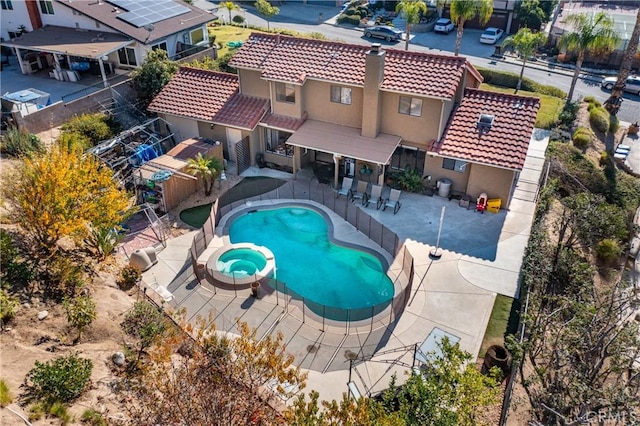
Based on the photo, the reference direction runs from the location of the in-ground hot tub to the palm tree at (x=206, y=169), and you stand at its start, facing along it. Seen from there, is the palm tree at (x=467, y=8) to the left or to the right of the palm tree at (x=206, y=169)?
right

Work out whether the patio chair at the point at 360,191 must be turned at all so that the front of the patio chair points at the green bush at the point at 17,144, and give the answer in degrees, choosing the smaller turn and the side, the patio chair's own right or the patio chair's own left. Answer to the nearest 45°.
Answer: approximately 45° to the patio chair's own right

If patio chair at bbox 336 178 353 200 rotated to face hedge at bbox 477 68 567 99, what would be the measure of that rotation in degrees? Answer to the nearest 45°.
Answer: approximately 180°

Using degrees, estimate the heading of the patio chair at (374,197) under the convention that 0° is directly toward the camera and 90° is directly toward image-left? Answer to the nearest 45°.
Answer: approximately 45°

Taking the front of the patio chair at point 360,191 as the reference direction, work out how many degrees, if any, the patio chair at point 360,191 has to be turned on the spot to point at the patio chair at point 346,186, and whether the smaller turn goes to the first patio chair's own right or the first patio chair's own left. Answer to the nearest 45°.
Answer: approximately 90° to the first patio chair's own right

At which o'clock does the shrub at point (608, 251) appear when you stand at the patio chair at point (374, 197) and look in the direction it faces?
The shrub is roughly at 8 o'clock from the patio chair.

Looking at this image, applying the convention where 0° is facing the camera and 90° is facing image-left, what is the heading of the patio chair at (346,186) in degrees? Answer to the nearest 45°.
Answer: approximately 45°

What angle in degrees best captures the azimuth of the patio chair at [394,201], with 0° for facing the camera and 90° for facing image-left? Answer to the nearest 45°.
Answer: approximately 45°

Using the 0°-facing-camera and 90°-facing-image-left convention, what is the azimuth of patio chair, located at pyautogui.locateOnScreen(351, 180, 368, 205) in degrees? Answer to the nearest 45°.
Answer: approximately 45°

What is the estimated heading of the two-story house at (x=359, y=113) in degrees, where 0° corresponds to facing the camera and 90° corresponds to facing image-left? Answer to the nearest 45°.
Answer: approximately 180°

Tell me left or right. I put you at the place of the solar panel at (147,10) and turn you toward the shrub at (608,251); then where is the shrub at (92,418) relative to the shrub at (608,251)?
right

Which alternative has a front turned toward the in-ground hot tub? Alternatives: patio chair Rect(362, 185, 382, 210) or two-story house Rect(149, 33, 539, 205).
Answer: the patio chair

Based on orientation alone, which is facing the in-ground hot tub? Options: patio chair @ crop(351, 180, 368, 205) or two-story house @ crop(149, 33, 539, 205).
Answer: the patio chair

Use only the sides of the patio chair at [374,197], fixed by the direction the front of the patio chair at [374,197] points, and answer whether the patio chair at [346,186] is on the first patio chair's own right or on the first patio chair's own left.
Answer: on the first patio chair's own right
